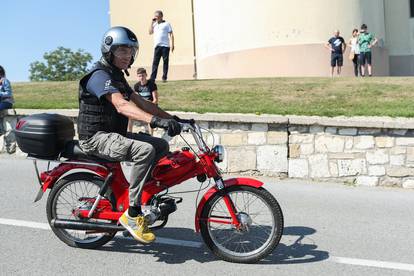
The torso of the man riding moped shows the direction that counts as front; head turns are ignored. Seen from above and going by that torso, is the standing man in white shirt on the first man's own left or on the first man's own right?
on the first man's own left

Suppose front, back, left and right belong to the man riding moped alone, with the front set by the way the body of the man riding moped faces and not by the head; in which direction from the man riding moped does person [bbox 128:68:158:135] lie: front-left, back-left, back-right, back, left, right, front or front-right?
left

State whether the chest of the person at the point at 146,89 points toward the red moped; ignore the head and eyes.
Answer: yes

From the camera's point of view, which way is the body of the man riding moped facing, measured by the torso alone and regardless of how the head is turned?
to the viewer's right

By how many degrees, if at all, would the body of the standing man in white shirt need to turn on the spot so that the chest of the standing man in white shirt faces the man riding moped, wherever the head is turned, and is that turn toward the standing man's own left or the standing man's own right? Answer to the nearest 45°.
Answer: approximately 45° to the standing man's own left

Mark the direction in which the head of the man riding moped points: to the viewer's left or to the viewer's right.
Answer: to the viewer's right

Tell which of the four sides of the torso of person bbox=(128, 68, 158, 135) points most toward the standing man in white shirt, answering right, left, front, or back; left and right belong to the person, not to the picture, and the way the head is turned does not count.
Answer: back

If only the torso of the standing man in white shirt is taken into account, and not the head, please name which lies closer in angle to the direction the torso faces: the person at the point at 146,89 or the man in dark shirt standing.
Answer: the person

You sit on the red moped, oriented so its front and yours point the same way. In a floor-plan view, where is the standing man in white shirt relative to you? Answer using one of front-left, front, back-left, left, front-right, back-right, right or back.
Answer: left

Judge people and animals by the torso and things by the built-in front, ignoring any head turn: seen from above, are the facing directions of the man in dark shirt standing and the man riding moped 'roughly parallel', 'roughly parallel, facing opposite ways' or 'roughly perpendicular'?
roughly perpendicular

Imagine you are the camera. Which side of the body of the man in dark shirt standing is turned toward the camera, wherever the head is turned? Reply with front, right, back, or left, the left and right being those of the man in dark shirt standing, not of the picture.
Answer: front

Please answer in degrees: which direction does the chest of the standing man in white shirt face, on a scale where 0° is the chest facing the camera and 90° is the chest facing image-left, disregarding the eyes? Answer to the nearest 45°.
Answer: approximately 45°

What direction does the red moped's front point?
to the viewer's right

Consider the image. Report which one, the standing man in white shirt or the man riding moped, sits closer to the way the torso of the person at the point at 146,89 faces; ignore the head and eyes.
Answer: the man riding moped

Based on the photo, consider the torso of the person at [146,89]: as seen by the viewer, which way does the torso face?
toward the camera
